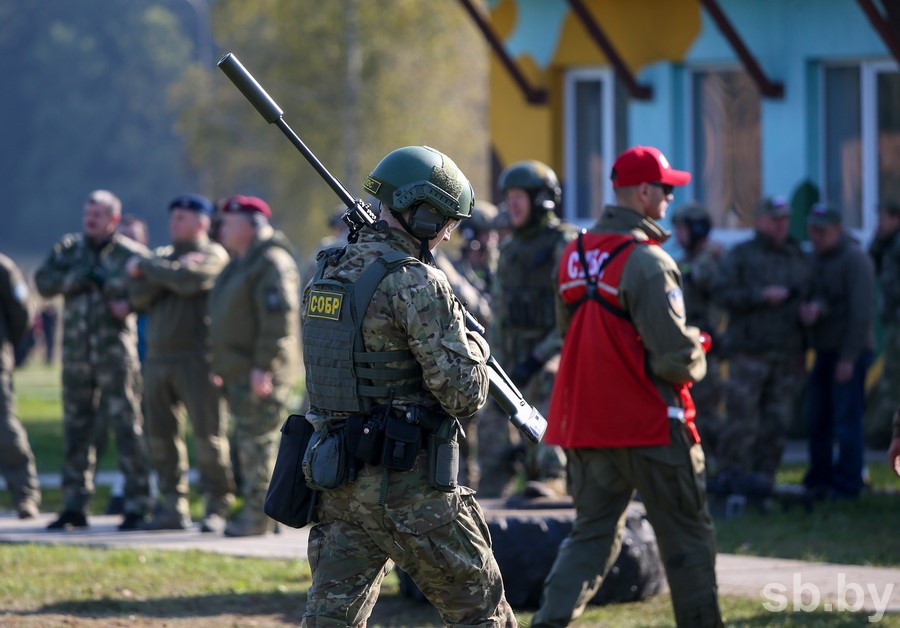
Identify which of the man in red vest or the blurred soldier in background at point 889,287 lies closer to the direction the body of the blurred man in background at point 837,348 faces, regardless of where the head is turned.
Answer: the man in red vest

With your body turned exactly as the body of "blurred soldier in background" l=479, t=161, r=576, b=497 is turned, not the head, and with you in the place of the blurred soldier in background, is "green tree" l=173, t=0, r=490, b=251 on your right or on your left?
on your right

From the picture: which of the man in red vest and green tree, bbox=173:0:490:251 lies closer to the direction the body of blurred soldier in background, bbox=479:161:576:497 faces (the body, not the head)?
the man in red vest

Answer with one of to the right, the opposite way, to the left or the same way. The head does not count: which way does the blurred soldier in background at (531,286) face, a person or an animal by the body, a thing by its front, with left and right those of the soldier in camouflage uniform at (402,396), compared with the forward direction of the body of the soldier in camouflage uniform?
the opposite way

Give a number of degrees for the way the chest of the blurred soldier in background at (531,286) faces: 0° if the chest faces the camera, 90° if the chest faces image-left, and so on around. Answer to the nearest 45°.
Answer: approximately 45°

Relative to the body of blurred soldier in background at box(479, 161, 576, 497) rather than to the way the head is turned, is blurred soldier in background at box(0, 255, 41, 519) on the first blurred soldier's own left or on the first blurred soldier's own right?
on the first blurred soldier's own right
